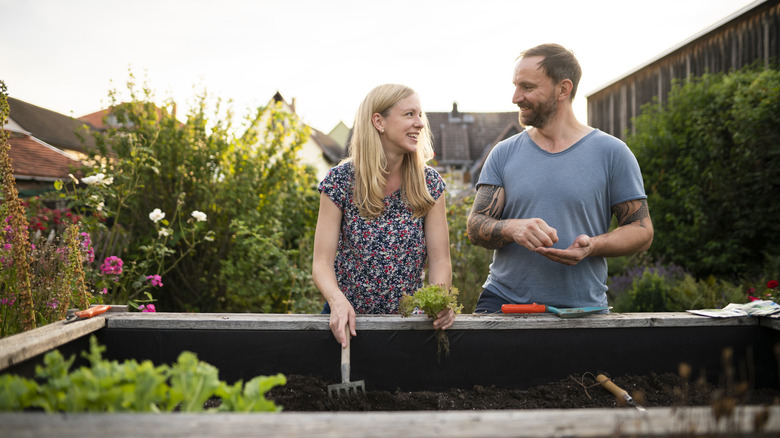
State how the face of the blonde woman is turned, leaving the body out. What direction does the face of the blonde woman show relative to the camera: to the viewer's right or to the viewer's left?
to the viewer's right

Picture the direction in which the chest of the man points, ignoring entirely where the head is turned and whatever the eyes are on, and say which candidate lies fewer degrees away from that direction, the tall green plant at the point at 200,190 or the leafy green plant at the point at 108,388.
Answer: the leafy green plant

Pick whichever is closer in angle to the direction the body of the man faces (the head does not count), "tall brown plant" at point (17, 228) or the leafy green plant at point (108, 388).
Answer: the leafy green plant

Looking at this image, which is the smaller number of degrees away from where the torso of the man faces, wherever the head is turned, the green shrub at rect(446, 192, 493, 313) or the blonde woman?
the blonde woman

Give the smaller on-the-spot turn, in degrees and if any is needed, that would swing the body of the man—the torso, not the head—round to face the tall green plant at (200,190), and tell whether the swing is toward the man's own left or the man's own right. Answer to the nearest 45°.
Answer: approximately 135° to the man's own right

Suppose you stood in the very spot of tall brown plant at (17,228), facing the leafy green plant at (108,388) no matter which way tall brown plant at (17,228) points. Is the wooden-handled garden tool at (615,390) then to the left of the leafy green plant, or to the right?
left
